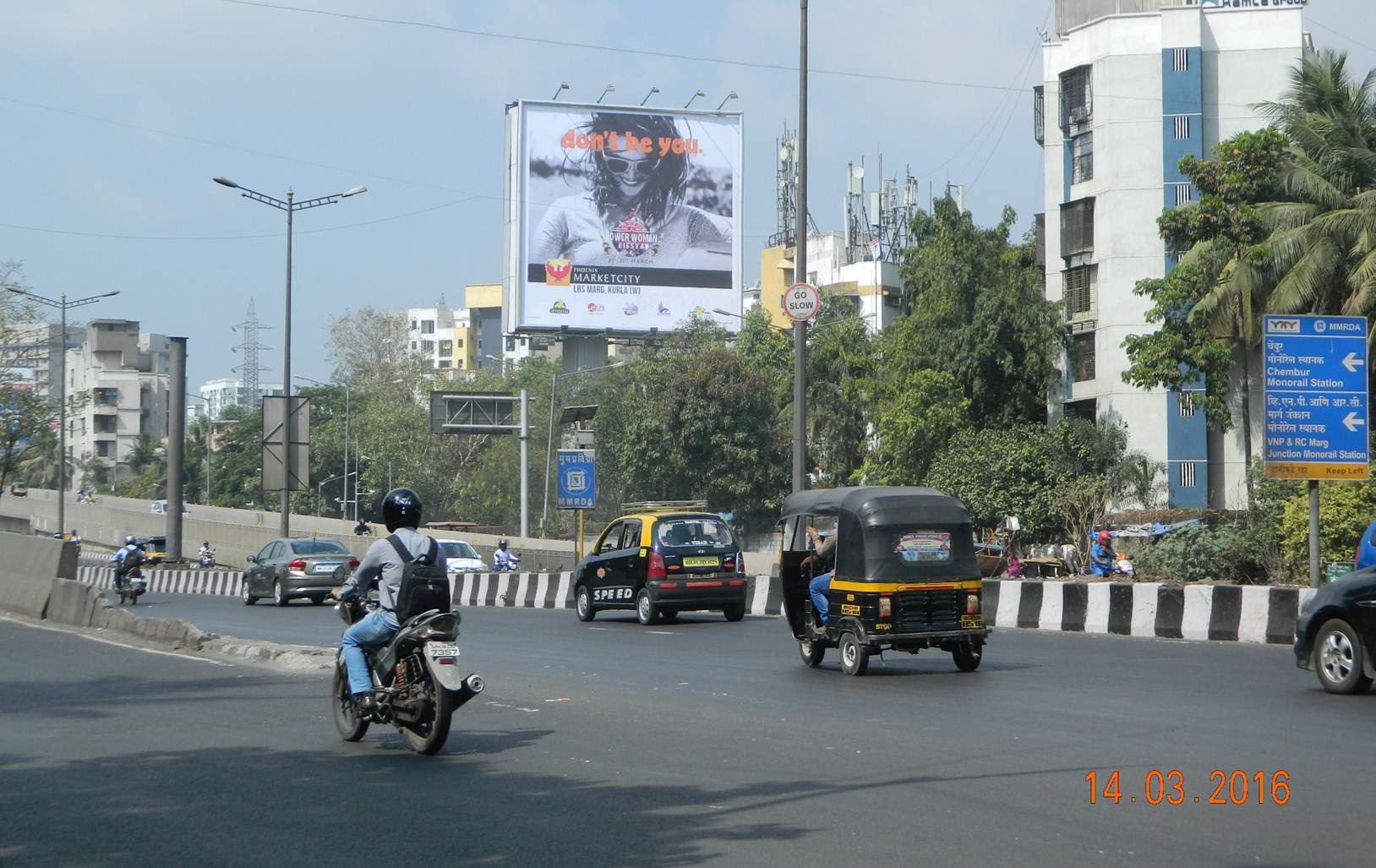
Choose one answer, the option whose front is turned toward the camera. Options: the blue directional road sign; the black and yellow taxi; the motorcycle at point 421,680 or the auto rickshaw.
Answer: the blue directional road sign

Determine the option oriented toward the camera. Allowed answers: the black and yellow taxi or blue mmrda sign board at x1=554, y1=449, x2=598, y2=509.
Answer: the blue mmrda sign board

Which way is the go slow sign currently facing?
toward the camera

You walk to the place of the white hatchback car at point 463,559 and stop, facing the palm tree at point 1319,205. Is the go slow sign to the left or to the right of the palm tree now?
right

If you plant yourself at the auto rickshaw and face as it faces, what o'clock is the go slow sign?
The go slow sign is roughly at 1 o'clock from the auto rickshaw.

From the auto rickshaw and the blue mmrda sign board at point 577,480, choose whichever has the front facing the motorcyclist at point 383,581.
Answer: the blue mmrda sign board

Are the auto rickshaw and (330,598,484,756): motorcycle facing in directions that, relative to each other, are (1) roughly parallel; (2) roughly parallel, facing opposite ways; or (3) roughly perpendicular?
roughly parallel

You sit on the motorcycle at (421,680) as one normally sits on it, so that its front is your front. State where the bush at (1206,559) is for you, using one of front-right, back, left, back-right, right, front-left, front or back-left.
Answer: right

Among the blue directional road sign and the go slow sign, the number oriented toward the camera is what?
2

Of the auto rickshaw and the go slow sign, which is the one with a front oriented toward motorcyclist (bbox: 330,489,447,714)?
the go slow sign

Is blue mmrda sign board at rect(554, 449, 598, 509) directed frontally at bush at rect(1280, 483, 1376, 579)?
no

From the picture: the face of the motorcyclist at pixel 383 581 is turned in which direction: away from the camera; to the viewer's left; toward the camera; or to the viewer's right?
away from the camera

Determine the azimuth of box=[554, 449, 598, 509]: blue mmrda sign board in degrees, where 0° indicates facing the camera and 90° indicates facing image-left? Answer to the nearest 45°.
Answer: approximately 0°

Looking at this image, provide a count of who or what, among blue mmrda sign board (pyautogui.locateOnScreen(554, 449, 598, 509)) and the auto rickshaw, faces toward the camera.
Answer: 1

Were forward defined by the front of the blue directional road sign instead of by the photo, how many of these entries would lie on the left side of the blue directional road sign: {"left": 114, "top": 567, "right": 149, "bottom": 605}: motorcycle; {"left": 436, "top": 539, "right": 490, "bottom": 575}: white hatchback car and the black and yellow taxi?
0

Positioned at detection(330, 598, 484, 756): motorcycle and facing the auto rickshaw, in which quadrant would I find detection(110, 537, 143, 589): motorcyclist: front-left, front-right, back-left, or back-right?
front-left

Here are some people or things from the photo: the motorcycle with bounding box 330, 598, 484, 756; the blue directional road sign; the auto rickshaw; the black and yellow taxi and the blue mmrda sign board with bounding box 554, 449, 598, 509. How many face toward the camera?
2

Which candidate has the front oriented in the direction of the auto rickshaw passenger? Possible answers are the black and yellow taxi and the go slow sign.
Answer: the go slow sign

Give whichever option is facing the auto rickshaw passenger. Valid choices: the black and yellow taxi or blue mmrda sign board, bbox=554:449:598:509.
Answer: the blue mmrda sign board
